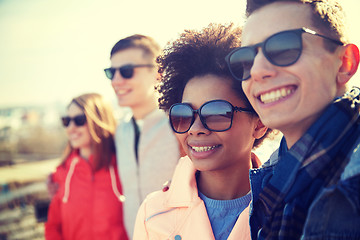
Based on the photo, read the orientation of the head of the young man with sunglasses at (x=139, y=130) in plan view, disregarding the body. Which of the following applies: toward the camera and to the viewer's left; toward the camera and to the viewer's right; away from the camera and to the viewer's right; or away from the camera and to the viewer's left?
toward the camera and to the viewer's left

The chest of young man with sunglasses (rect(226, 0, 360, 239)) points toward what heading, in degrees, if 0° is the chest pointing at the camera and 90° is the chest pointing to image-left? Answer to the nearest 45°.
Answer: approximately 45°

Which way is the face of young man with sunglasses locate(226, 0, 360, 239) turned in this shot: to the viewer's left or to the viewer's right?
to the viewer's left

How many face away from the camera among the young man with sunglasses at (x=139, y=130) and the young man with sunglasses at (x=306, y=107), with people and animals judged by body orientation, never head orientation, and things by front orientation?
0

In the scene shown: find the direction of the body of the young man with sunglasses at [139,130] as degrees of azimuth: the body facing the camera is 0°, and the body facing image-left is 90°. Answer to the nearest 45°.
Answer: approximately 45°

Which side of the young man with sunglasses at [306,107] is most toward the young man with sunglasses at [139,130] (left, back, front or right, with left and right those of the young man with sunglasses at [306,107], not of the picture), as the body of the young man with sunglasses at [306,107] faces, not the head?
right

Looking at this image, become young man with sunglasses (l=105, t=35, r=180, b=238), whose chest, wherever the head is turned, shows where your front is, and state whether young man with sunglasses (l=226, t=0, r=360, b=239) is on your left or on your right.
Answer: on your left
